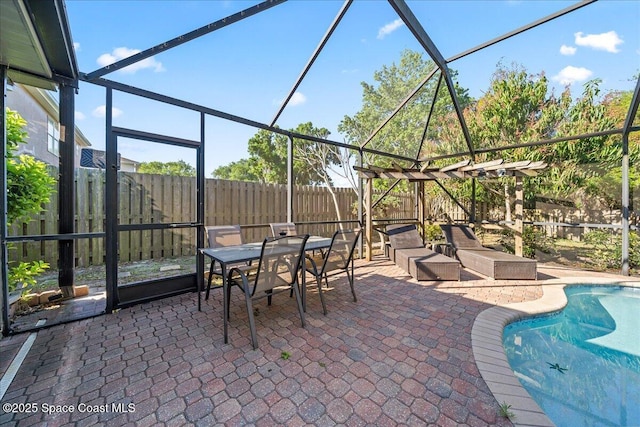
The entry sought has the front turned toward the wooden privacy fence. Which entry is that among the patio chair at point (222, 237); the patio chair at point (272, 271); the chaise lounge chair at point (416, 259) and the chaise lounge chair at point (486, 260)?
the patio chair at point (272, 271)

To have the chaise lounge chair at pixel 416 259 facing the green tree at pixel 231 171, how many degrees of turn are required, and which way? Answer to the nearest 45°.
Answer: approximately 180°

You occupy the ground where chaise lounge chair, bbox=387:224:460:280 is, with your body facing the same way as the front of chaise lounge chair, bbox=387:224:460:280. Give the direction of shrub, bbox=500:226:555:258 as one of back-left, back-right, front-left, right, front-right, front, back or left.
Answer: left

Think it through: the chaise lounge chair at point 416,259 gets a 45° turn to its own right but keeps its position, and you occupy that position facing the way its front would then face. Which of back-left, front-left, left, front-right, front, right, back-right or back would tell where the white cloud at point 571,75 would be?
back-left

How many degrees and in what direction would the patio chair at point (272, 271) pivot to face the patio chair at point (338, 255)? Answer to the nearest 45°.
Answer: approximately 90° to its right

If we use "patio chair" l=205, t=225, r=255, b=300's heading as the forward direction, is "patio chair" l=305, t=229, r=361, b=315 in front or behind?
in front

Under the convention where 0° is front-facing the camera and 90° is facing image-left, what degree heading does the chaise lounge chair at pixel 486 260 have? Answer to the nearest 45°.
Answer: approximately 315°

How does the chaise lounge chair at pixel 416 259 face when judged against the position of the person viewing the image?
facing the viewer and to the right of the viewer

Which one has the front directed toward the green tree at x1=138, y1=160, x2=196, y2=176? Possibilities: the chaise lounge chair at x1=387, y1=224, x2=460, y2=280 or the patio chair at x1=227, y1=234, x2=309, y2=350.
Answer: the patio chair

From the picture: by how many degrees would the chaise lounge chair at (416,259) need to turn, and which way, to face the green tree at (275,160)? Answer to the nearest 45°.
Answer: approximately 180°
